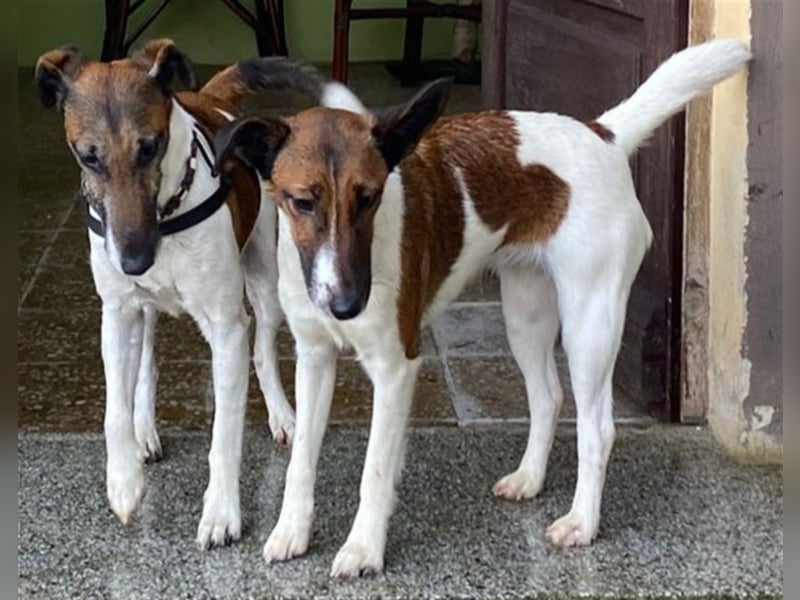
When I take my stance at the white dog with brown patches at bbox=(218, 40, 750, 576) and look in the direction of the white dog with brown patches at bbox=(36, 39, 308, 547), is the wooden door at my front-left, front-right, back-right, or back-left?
back-right

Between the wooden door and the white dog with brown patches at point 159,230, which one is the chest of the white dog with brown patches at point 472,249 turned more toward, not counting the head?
the white dog with brown patches

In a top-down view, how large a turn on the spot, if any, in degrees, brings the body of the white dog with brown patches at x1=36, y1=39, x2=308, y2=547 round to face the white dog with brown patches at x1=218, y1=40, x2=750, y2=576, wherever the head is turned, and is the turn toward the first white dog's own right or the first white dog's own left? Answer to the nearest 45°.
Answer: approximately 135° to the first white dog's own left

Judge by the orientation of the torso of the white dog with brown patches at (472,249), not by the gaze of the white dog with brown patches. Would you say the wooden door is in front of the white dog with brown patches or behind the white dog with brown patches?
behind

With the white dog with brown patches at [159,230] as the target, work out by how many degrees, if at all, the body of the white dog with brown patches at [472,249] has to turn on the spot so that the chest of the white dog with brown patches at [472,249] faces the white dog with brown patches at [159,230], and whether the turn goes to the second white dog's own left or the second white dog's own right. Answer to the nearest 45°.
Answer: approximately 45° to the second white dog's own right

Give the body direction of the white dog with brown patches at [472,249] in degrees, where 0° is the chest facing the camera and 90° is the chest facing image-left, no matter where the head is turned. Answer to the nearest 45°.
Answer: approximately 45°
